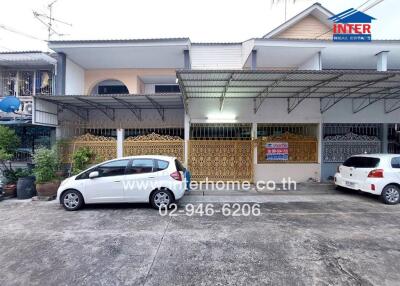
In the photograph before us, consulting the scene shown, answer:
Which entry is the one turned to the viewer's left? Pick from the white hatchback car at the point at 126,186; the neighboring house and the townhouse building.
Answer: the white hatchback car

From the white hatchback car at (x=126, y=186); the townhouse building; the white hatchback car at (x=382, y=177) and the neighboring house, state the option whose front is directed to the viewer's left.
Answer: the white hatchback car at (x=126, y=186)

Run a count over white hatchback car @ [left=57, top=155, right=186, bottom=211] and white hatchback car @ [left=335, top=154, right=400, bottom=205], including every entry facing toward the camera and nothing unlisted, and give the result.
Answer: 0

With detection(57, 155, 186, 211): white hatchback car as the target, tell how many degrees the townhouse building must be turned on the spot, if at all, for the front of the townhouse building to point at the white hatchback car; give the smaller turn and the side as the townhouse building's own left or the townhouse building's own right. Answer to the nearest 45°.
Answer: approximately 45° to the townhouse building's own right

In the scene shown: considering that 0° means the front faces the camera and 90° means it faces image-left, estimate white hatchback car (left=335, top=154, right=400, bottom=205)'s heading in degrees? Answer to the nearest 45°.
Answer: approximately 225°

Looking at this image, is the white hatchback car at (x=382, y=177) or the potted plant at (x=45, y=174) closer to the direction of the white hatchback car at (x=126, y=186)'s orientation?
the potted plant

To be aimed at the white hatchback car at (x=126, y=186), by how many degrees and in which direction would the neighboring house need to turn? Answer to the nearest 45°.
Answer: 0° — it already faces it

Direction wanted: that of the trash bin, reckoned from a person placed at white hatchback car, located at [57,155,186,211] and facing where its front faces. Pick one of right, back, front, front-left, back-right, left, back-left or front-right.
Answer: front-right

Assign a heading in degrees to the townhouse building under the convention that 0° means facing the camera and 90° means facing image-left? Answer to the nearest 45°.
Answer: approximately 0°

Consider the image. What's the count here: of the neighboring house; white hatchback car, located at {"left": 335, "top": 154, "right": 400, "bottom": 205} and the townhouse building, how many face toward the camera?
2

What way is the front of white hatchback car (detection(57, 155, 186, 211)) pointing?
to the viewer's left

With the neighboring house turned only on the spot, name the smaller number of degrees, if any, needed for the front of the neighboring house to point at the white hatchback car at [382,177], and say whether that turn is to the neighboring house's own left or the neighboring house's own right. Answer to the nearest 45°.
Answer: approximately 45° to the neighboring house's own left

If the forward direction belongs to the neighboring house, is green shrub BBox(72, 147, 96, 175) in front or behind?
in front

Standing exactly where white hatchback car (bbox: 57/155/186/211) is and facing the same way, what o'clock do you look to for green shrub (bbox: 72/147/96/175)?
The green shrub is roughly at 2 o'clock from the white hatchback car.

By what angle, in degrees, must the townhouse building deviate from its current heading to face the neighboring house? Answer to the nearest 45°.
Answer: approximately 90° to its right

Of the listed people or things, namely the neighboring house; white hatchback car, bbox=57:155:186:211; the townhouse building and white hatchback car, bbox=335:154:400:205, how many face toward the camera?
2
